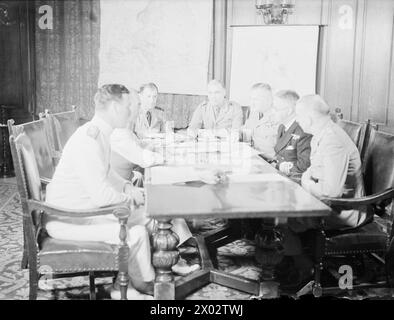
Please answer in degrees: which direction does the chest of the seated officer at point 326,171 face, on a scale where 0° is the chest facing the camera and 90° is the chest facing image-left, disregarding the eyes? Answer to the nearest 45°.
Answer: approximately 90°

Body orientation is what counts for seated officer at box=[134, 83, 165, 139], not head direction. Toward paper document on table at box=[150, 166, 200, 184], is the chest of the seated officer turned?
yes

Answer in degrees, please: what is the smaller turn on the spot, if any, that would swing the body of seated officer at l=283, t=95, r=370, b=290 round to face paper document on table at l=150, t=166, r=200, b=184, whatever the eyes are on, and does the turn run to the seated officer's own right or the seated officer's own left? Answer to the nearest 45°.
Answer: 0° — they already face it

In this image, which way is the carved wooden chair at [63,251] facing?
to the viewer's right

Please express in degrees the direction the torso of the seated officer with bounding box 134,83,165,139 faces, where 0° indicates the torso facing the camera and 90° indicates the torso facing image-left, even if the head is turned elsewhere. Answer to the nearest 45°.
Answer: approximately 0°

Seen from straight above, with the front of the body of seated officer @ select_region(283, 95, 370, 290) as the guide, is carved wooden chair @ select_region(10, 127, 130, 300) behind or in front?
in front

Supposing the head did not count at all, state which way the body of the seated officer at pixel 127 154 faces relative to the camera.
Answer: to the viewer's right

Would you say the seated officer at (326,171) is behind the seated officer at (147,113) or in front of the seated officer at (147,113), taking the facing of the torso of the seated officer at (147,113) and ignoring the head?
in front

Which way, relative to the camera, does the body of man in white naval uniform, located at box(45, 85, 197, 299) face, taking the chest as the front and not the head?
to the viewer's right

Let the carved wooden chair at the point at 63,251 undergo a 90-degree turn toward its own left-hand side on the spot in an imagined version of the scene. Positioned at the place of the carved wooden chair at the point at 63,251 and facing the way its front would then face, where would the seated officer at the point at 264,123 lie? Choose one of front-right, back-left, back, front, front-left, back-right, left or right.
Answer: front-right

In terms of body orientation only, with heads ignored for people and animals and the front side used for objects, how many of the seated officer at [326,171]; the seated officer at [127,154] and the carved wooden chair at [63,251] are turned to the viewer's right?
2

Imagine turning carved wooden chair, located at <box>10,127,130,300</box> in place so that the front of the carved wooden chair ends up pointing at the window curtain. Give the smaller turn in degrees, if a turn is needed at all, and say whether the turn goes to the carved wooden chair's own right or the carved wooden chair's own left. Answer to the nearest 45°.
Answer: approximately 90° to the carved wooden chair's own left
